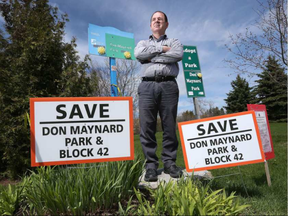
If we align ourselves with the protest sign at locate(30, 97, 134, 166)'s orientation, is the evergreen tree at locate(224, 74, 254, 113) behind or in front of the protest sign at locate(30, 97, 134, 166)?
behind

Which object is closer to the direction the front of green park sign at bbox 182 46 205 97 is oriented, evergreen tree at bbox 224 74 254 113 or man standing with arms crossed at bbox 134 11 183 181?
the man standing with arms crossed

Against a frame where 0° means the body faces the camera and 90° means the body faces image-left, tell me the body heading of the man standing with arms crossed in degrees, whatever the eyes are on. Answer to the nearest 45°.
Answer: approximately 0°

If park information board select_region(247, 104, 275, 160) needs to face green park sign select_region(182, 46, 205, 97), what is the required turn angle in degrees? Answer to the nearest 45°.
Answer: approximately 90° to its right

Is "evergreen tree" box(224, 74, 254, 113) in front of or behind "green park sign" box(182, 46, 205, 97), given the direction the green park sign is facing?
behind

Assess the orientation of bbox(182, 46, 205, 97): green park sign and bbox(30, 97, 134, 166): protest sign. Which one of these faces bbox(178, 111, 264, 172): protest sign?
the green park sign

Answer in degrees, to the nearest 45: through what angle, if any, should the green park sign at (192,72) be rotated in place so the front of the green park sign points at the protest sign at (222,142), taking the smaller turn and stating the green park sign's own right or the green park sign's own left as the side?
0° — it already faces it
